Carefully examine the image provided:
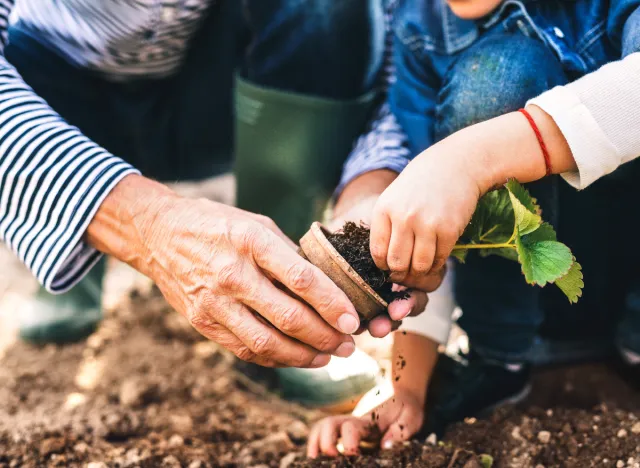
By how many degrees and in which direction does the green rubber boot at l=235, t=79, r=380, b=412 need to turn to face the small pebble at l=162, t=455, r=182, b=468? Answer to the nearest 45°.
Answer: approximately 45° to its right

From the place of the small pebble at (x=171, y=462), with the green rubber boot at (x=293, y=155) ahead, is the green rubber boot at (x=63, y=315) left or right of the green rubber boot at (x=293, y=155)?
left

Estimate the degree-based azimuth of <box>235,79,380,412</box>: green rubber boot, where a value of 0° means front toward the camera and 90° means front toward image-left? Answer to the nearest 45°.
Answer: approximately 315°

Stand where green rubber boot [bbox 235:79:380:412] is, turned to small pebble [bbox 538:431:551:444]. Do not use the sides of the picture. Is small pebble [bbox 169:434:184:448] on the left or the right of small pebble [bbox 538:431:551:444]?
right

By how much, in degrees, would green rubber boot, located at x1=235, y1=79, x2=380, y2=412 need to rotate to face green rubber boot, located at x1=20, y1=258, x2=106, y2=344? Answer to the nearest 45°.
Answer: approximately 135° to its right

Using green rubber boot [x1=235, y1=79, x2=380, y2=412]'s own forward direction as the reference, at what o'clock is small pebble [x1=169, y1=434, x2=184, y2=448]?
The small pebble is roughly at 2 o'clock from the green rubber boot.

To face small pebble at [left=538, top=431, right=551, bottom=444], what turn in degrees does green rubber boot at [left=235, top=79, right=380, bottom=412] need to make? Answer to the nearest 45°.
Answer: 0° — it already faces it

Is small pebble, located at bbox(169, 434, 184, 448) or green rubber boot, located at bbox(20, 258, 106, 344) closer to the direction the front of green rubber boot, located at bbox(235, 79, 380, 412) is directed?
the small pebble
